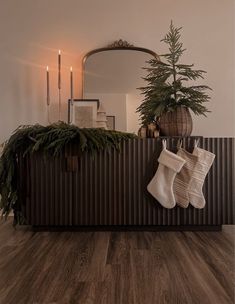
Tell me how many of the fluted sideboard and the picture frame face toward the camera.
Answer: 2

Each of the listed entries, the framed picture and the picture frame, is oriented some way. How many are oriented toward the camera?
2

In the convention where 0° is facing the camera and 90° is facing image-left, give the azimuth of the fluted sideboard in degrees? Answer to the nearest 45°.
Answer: approximately 0°
